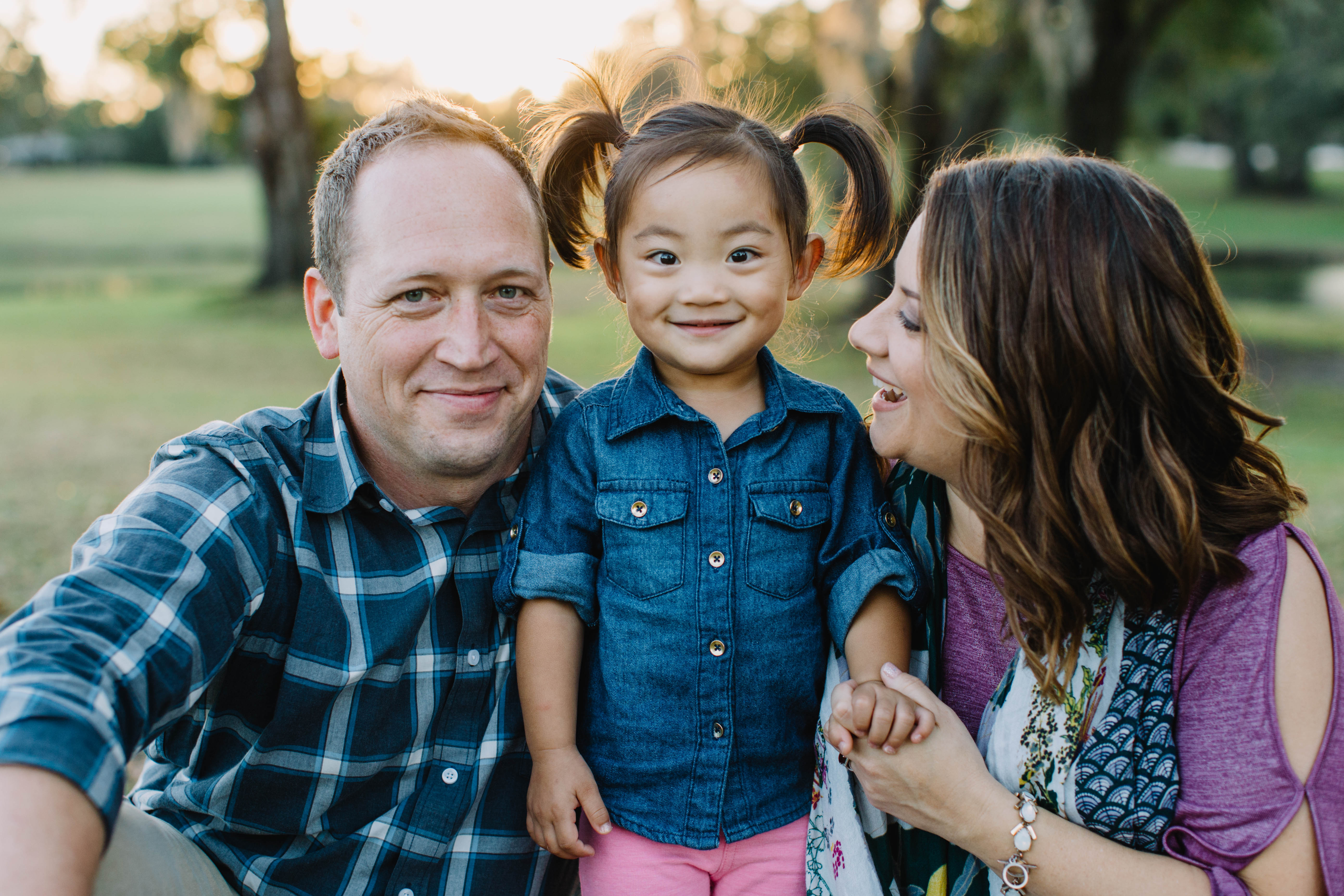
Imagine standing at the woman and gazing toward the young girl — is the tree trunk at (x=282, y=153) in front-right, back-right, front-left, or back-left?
front-right

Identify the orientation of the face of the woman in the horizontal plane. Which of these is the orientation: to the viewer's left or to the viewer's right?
to the viewer's left

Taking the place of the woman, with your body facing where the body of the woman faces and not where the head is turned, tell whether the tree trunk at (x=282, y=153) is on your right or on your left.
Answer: on your right

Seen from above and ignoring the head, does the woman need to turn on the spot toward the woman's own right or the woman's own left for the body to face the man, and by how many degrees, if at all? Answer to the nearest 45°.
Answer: approximately 45° to the woman's own right

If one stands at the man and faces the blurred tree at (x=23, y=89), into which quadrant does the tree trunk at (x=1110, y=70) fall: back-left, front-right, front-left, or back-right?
front-right

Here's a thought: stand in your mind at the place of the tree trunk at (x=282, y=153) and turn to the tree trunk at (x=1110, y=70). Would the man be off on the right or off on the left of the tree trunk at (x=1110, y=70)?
right

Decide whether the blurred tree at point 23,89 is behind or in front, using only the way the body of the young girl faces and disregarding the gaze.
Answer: behind

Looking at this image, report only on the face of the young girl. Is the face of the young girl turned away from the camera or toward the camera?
toward the camera

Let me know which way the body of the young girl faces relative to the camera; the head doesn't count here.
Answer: toward the camera

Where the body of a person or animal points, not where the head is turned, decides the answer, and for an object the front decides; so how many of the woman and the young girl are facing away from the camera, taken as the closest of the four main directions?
0
